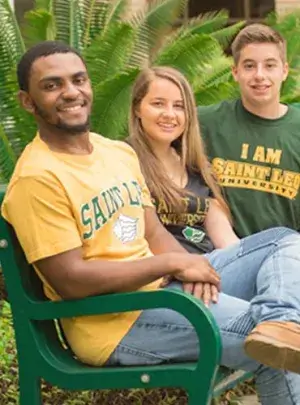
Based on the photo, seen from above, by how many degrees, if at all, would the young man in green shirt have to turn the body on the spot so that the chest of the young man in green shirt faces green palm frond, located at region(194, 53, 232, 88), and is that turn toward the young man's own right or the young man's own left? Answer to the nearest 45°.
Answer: approximately 180°

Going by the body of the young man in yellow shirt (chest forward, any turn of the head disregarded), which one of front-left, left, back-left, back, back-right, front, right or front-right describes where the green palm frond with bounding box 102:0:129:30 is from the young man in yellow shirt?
back-left

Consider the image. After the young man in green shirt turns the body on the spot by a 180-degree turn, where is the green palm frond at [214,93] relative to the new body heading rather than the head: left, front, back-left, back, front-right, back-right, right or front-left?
front

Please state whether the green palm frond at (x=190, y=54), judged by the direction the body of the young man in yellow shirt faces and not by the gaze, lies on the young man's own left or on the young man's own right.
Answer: on the young man's own left

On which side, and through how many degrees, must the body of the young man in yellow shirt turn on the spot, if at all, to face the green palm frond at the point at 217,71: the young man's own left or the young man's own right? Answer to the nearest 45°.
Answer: approximately 135° to the young man's own left

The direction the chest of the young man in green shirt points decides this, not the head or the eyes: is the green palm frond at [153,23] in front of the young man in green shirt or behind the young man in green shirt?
behind

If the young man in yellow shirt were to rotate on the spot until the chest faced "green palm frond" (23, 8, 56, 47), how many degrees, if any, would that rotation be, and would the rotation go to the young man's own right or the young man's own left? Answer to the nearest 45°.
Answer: approximately 135° to the young man's own left

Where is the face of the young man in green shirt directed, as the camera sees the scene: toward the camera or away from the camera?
toward the camera

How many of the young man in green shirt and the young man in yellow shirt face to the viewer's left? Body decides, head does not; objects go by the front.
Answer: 0

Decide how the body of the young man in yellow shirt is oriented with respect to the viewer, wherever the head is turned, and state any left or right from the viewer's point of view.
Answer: facing the viewer and to the right of the viewer

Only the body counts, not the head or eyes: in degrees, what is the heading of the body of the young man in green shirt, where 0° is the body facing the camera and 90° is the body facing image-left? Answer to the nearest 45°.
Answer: approximately 0°
